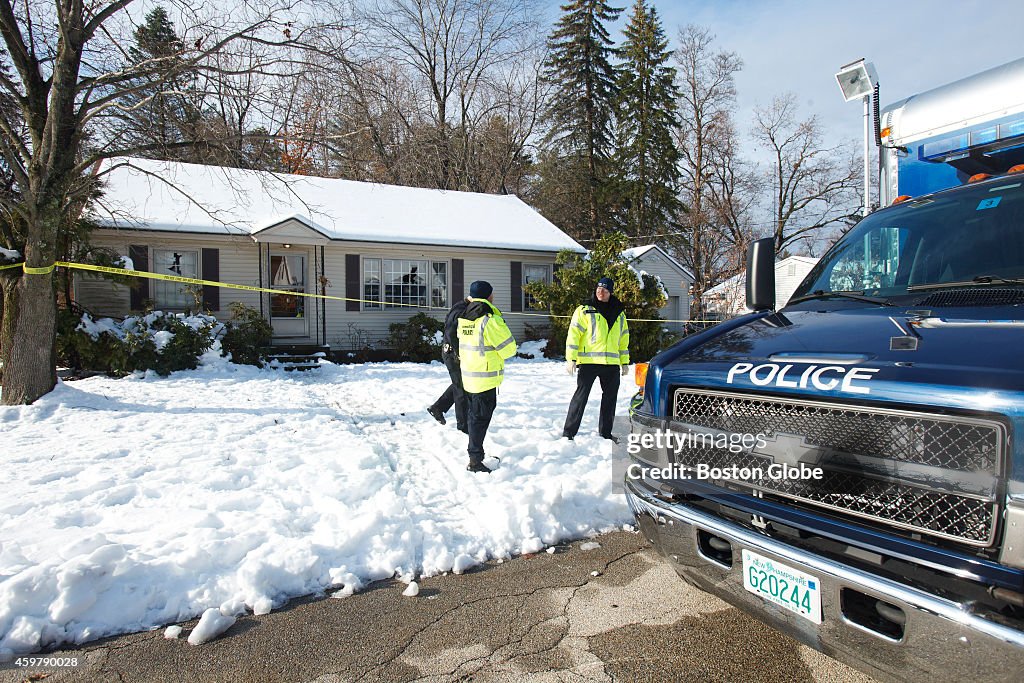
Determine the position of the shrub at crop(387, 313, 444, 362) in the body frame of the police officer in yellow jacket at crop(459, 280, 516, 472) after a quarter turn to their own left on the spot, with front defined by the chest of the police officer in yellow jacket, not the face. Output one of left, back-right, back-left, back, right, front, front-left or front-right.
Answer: front-right

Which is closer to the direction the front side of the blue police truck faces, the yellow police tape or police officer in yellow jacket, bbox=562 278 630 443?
the yellow police tape

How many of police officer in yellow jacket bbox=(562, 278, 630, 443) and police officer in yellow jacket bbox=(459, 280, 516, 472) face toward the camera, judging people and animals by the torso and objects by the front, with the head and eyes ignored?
1

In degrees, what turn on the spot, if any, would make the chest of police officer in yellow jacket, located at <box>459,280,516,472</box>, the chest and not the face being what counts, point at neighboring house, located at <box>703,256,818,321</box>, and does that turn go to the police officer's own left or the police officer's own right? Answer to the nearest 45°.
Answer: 0° — they already face it

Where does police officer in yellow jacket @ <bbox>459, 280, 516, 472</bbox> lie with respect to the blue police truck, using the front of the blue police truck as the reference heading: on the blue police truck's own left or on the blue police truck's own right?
on the blue police truck's own right

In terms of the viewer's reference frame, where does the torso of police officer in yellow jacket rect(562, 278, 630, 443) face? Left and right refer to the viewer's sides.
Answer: facing the viewer

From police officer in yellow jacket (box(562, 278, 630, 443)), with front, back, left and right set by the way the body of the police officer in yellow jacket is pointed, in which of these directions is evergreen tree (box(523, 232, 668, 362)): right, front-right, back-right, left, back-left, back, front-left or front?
back

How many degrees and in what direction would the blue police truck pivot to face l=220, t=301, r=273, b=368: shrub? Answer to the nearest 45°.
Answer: approximately 90° to its right

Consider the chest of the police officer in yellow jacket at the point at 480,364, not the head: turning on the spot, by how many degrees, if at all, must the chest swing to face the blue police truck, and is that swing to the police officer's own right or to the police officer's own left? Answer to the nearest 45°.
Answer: approximately 90° to the police officer's own right

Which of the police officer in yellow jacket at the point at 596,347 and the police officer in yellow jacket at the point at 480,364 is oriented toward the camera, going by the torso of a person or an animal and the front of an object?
the police officer in yellow jacket at the point at 596,347

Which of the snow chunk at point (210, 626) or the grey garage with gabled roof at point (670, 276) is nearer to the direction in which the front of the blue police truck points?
the snow chunk

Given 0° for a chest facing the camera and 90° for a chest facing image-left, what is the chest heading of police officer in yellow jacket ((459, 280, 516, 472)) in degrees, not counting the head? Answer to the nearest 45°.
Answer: approximately 225°
